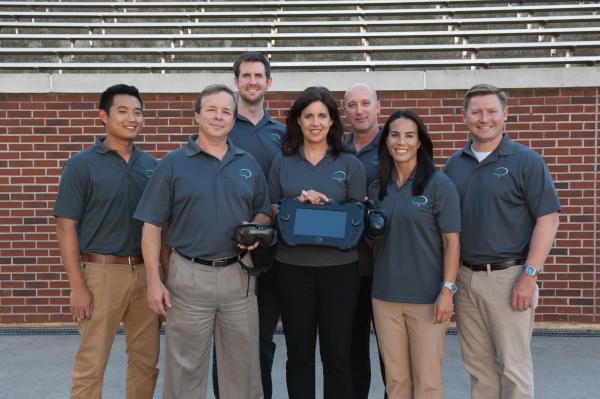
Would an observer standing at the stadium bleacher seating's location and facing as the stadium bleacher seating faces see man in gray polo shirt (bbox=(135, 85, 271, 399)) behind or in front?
in front

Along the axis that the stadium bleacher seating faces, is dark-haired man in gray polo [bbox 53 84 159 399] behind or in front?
in front

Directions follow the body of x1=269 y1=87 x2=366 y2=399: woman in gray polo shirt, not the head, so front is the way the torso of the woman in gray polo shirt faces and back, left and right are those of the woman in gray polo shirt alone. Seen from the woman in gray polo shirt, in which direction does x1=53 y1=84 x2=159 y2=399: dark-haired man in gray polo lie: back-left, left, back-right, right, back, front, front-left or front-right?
right

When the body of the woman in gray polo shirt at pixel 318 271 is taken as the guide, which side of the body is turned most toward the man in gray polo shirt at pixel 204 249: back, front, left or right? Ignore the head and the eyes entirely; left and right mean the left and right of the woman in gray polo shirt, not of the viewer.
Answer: right

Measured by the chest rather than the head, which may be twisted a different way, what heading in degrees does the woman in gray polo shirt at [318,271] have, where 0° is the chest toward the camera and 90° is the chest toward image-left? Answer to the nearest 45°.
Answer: approximately 0°

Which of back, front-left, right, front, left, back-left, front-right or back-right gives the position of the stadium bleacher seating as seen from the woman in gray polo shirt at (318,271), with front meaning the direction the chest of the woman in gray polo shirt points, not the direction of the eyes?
back

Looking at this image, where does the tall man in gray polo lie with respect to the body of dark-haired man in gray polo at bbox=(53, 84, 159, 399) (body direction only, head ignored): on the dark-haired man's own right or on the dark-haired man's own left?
on the dark-haired man's own left

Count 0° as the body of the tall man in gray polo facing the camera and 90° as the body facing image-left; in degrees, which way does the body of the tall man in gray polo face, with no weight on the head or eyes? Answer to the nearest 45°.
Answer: approximately 0°

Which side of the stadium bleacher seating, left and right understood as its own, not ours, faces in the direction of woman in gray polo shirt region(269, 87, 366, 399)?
front

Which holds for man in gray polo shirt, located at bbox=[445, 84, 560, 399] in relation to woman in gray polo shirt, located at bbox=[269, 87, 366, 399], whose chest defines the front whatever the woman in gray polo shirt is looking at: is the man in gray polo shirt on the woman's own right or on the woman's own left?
on the woman's own left
